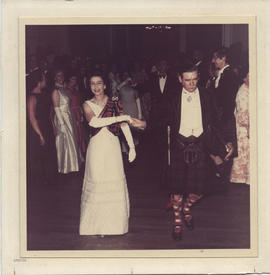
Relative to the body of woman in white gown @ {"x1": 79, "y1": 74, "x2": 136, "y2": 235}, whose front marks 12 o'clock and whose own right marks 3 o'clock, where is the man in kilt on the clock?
The man in kilt is roughly at 9 o'clock from the woman in white gown.

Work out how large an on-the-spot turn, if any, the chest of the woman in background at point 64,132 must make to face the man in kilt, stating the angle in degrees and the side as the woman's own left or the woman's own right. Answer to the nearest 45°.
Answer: approximately 45° to the woman's own left

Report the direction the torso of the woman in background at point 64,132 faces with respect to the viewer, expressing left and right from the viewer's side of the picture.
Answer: facing the viewer and to the right of the viewer

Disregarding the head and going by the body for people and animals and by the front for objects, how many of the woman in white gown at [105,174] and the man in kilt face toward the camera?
2

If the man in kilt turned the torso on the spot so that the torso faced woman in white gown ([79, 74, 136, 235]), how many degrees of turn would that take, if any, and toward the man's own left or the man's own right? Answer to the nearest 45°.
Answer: approximately 90° to the man's own right
